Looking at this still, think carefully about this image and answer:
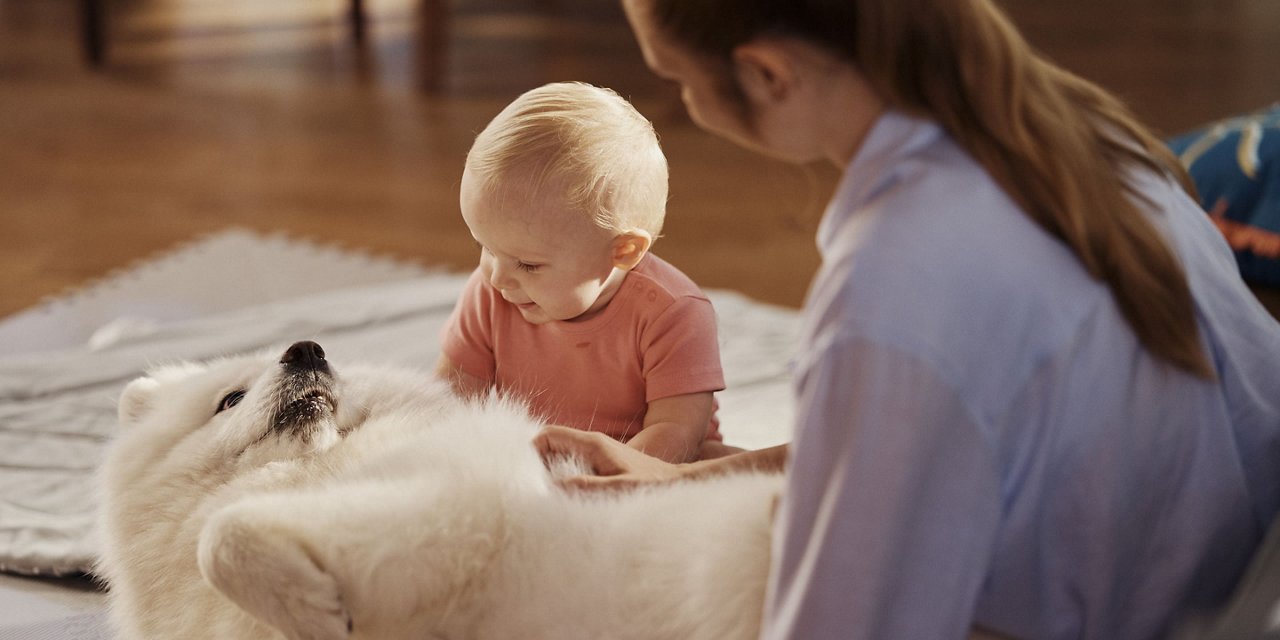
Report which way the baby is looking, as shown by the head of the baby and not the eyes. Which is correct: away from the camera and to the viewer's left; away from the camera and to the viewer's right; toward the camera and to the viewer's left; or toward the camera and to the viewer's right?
toward the camera and to the viewer's left

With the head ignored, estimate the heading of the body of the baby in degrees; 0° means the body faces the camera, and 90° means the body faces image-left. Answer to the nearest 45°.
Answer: approximately 45°

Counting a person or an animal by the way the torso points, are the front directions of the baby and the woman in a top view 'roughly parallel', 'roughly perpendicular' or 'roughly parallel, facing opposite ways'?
roughly perpendicular

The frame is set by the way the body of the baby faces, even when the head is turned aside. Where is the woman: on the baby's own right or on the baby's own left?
on the baby's own left

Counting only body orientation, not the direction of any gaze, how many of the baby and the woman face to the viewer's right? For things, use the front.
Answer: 0

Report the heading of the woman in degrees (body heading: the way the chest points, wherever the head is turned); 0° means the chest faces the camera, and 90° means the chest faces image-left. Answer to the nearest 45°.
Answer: approximately 135°
